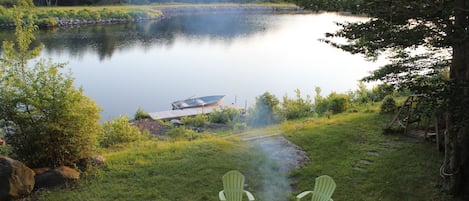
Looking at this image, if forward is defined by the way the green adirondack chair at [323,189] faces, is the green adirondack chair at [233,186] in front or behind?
in front
